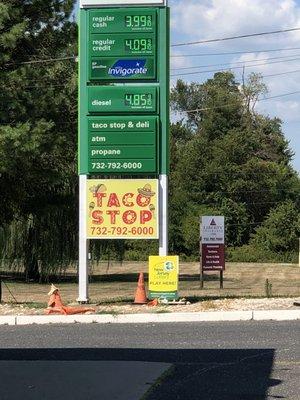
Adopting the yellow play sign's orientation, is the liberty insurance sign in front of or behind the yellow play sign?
behind

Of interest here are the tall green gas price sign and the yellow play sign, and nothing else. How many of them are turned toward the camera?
2

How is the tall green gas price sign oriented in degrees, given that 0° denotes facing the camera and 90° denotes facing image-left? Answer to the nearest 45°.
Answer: approximately 0°

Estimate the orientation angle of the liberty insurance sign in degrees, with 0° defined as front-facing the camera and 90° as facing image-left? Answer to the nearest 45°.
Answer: approximately 0°

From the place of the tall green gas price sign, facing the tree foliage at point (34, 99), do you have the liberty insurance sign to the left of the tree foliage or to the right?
right

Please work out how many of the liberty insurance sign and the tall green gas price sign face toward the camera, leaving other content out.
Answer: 2
